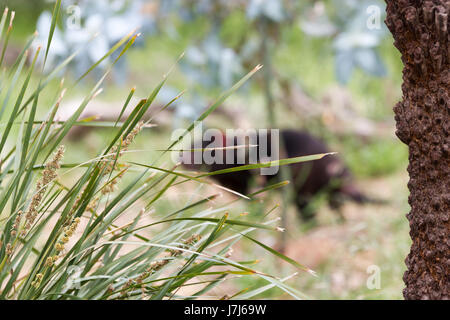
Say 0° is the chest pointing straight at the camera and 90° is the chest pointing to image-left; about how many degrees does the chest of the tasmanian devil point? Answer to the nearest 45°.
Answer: approximately 90°

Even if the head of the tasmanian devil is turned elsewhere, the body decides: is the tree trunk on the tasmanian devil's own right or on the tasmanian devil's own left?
on the tasmanian devil's own left
